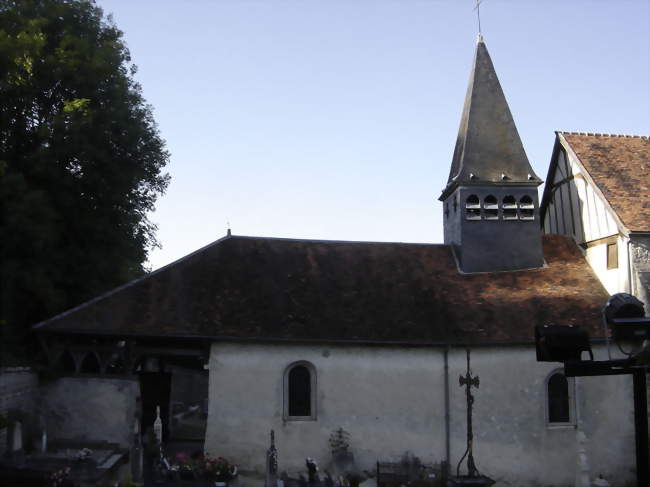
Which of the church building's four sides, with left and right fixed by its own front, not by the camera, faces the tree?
front

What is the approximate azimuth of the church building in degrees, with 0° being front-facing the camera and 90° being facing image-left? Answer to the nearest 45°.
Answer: approximately 90°

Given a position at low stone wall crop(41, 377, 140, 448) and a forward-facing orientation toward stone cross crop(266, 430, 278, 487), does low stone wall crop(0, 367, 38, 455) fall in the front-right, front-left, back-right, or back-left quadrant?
back-right
